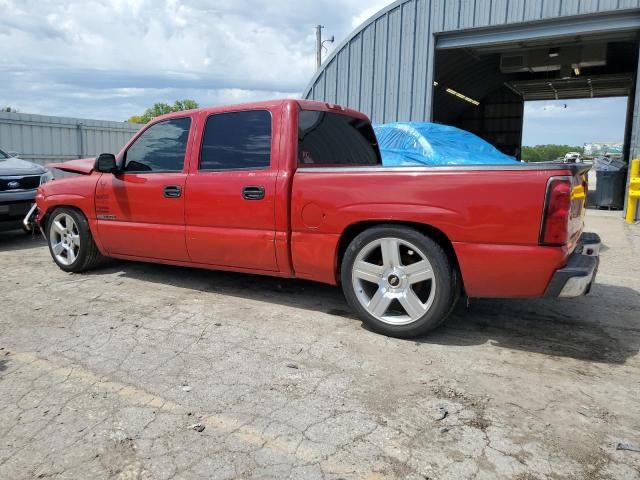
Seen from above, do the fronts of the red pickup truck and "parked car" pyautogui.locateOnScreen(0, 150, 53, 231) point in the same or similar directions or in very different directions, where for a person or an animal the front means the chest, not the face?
very different directions

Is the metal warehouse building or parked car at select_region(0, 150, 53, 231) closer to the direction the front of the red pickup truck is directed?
the parked car

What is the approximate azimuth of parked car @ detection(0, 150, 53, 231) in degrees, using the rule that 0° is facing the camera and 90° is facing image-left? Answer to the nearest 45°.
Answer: approximately 315°

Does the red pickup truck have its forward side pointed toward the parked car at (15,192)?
yes

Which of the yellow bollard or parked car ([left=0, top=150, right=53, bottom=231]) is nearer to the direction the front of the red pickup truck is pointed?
the parked car

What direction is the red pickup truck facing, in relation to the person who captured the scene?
facing away from the viewer and to the left of the viewer
